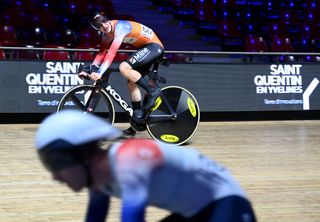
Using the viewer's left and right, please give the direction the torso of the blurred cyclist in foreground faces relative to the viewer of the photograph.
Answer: facing to the left of the viewer

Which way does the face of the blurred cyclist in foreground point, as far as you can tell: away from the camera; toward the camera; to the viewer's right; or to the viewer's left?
to the viewer's left

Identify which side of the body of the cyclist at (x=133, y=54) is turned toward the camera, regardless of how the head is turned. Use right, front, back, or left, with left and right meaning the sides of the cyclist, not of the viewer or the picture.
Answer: left

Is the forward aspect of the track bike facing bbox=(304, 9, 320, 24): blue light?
no

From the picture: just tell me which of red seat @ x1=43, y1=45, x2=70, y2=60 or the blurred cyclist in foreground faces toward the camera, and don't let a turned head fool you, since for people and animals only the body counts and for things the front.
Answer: the red seat

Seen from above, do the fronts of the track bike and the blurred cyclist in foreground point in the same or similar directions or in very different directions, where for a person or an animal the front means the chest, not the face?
same or similar directions

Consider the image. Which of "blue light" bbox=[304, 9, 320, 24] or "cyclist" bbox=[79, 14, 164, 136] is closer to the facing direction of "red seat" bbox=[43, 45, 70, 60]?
the cyclist

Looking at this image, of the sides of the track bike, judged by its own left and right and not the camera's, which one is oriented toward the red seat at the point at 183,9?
right

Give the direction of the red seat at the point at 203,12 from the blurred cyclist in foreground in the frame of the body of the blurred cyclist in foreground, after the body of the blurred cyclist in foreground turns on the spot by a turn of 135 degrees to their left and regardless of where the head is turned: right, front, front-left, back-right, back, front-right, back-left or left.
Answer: back-left

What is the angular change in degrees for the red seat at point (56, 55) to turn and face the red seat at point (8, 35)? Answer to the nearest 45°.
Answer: approximately 135° to its right

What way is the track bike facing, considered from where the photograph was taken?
facing to the left of the viewer

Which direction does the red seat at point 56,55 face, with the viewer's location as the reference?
facing the viewer

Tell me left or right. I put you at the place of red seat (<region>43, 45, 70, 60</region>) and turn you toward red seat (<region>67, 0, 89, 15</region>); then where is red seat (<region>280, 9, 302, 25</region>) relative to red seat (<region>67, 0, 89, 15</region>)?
right

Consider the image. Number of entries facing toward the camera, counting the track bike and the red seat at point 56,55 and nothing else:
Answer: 1

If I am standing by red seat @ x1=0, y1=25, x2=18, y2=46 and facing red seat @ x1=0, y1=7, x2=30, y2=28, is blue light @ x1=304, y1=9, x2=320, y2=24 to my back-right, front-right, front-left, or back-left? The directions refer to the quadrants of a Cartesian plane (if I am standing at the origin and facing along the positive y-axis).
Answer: front-right

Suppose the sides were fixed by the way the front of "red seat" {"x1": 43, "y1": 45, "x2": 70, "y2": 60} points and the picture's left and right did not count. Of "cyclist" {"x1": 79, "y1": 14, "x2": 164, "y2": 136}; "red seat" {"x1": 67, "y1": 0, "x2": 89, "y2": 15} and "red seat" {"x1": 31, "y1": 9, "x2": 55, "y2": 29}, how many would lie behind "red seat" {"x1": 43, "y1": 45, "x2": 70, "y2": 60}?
2
